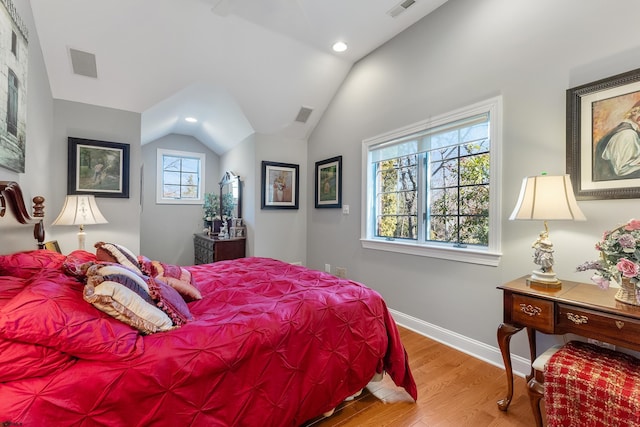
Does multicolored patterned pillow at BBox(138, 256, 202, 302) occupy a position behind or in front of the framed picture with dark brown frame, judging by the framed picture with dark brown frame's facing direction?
in front

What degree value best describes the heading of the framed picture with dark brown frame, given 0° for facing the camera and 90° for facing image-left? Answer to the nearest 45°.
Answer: approximately 45°

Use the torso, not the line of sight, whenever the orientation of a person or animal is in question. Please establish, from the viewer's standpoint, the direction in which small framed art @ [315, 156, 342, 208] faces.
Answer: facing the viewer and to the left of the viewer

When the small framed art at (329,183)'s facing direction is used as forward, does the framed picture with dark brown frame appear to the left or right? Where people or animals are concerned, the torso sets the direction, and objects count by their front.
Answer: on its left

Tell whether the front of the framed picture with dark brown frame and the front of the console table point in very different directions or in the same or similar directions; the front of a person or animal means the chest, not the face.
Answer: same or similar directions

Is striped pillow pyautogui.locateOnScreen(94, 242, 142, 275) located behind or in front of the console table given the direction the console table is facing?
in front

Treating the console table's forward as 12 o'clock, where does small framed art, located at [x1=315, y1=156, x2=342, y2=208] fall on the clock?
The small framed art is roughly at 2 o'clock from the console table.

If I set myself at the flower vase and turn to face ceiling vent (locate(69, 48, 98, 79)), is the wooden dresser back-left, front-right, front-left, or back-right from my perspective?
front-right

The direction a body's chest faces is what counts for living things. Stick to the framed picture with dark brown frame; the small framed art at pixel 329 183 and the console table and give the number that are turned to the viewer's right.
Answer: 0

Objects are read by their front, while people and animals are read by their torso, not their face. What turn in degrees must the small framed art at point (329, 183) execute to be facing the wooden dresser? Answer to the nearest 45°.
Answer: approximately 45° to its right

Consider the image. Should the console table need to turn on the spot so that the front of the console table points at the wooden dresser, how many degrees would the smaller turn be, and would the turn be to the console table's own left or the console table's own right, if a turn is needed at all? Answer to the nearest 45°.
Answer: approximately 45° to the console table's own right

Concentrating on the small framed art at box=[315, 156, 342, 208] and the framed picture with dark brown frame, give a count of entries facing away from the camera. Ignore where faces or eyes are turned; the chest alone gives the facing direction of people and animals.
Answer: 0

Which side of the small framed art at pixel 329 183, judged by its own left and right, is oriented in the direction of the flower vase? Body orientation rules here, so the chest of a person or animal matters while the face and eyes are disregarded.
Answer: left

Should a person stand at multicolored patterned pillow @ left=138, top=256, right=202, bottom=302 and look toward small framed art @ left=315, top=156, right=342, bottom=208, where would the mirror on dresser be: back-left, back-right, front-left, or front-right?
front-left

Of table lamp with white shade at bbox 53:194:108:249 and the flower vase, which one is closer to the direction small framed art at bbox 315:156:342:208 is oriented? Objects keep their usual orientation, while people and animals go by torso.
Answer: the table lamp with white shade

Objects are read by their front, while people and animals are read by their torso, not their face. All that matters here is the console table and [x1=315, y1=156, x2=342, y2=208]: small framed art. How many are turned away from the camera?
0

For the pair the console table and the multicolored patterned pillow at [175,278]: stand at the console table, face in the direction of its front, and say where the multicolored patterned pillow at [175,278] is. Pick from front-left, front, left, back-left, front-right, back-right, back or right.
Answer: front
